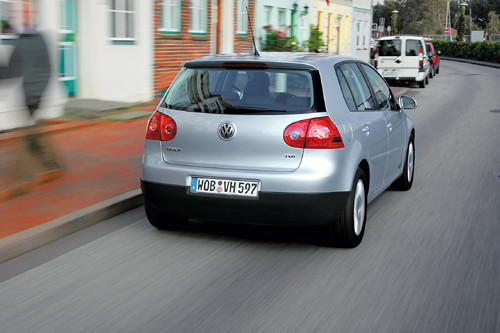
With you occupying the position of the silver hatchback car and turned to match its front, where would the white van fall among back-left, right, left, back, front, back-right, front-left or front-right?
front-left

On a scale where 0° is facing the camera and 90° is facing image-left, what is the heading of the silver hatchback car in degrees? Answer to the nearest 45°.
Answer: approximately 225°

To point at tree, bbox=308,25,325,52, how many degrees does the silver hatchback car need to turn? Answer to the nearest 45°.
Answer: approximately 45° to its left
